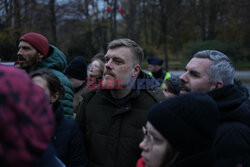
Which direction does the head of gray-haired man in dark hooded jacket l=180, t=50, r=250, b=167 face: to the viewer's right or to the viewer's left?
to the viewer's left

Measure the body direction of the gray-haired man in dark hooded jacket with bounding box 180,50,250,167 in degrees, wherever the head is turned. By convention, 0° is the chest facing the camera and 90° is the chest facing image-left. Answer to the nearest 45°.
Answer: approximately 90°

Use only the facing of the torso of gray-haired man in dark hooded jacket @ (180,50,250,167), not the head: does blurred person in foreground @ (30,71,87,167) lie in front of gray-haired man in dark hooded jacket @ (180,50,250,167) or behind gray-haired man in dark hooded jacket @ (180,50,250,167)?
in front

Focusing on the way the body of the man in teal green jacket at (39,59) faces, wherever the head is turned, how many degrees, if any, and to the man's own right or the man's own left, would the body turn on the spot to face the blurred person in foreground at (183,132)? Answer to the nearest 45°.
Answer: approximately 90° to the man's own left
